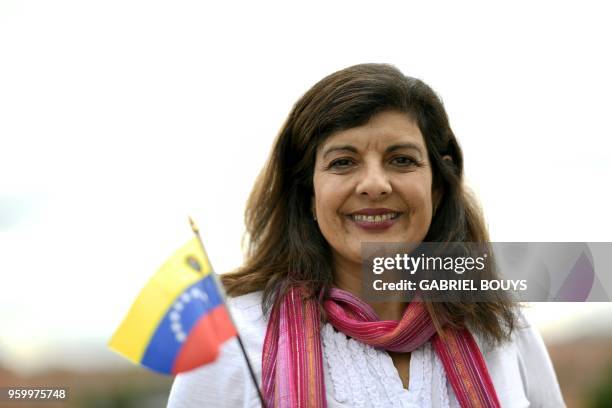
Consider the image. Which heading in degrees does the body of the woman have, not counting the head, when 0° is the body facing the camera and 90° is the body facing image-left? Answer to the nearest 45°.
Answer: approximately 0°
